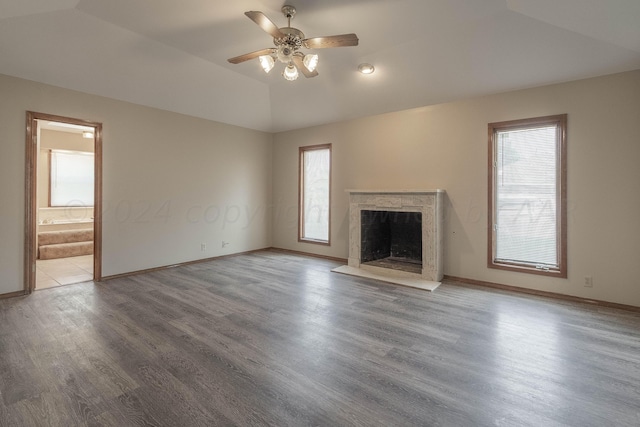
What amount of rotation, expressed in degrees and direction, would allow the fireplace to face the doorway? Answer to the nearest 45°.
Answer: approximately 45° to its right

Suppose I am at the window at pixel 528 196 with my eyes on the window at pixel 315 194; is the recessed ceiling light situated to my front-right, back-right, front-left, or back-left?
front-left

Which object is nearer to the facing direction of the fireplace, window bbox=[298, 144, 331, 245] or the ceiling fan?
the ceiling fan

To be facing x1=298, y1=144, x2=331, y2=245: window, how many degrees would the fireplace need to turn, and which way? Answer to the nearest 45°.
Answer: approximately 90° to its right

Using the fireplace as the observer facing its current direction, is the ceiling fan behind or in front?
in front

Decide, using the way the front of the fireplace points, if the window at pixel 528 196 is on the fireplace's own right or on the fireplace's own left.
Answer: on the fireplace's own left

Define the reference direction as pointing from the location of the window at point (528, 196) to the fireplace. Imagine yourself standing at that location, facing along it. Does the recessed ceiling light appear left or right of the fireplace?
left

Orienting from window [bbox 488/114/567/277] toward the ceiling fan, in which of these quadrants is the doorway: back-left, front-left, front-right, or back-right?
front-right

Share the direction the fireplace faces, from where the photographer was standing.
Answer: facing the viewer and to the left of the viewer
